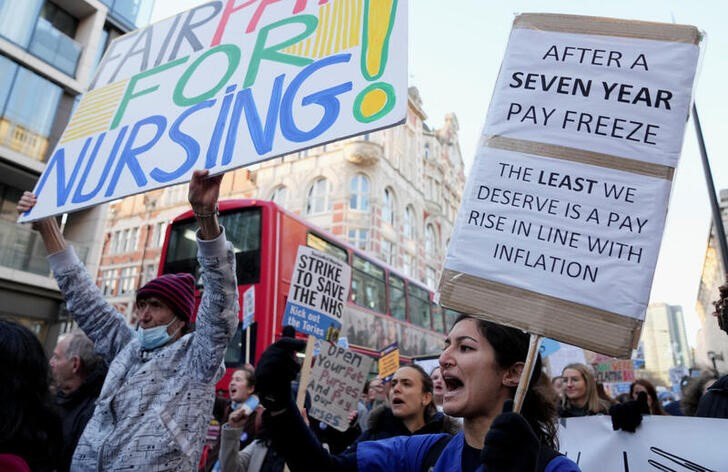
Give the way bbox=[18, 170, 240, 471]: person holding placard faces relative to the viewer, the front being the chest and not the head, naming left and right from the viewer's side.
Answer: facing the viewer and to the left of the viewer

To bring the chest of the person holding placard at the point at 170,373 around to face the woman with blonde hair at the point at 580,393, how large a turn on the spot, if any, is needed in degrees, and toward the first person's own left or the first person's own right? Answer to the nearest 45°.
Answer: approximately 135° to the first person's own left

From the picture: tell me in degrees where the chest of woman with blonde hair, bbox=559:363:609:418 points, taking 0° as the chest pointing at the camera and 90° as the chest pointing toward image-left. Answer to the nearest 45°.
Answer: approximately 45°

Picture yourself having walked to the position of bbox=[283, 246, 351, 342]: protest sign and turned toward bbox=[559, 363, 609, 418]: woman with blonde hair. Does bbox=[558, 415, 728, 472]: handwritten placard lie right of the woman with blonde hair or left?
right

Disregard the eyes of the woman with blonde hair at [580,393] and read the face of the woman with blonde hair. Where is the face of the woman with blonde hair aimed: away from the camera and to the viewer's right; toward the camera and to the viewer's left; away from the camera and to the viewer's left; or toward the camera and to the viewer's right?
toward the camera and to the viewer's left

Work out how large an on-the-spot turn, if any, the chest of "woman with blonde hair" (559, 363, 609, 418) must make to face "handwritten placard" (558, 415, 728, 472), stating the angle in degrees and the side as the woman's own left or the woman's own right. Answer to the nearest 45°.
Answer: approximately 45° to the woman's own left

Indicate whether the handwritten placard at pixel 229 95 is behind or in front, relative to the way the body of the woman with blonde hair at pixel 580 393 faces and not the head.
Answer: in front

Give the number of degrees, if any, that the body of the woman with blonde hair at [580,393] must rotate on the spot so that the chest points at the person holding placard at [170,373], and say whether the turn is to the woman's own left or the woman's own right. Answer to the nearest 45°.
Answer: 0° — they already face them

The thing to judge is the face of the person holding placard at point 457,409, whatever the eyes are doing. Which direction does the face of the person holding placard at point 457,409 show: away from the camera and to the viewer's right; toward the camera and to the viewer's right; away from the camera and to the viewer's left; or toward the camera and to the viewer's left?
toward the camera and to the viewer's left

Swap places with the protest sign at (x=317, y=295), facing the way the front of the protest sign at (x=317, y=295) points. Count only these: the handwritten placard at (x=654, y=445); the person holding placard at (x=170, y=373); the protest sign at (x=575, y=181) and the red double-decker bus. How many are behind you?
1

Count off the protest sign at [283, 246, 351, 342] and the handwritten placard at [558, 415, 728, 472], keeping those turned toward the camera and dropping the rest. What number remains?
2

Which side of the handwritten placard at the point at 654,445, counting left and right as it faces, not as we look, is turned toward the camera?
front

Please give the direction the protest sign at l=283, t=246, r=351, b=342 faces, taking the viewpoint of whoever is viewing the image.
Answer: facing the viewer

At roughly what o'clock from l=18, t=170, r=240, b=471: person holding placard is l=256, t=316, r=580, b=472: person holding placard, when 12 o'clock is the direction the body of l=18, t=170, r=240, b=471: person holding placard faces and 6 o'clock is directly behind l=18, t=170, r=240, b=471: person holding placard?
l=256, t=316, r=580, b=472: person holding placard is roughly at 9 o'clock from l=18, t=170, r=240, b=471: person holding placard.

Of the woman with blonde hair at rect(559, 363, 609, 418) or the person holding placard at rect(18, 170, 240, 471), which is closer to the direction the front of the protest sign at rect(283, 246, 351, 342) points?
the person holding placard
